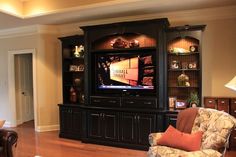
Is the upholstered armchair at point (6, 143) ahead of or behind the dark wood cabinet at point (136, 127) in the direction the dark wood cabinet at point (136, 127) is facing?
ahead

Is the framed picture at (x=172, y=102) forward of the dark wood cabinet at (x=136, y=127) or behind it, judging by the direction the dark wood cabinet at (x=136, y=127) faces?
behind

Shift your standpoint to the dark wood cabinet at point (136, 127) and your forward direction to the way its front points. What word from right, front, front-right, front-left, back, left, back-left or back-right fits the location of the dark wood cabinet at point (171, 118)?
back-left

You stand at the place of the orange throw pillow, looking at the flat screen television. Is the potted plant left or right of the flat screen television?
right

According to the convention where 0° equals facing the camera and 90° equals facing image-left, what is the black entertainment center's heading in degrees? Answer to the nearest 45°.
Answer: approximately 45°

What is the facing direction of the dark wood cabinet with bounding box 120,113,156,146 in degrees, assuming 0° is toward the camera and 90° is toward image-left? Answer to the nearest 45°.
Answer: approximately 45°
